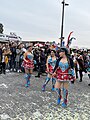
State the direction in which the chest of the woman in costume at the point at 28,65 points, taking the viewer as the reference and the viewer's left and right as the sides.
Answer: facing the viewer and to the right of the viewer

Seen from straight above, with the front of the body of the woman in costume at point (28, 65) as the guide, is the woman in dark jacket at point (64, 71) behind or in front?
in front
